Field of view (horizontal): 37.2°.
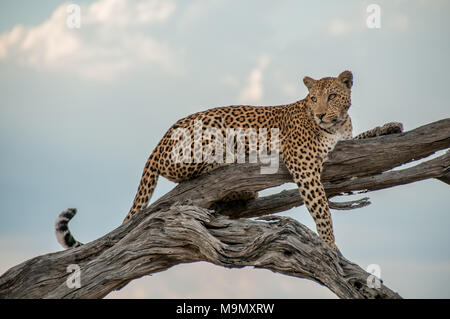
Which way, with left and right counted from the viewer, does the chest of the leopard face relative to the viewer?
facing to the right of the viewer
